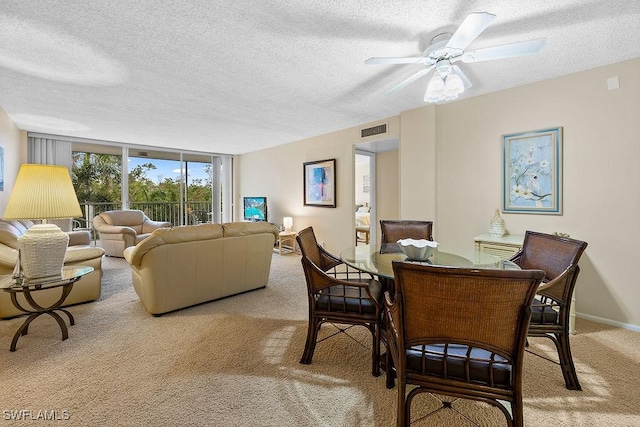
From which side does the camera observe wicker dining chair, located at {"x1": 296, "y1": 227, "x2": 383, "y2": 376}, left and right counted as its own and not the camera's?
right

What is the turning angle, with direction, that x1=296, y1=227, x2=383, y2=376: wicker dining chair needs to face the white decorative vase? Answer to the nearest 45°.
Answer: approximately 45° to its left

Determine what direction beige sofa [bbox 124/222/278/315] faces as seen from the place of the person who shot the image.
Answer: facing away from the viewer and to the left of the viewer

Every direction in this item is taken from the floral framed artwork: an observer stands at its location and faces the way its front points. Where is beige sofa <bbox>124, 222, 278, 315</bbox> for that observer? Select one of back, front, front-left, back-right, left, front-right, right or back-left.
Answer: front

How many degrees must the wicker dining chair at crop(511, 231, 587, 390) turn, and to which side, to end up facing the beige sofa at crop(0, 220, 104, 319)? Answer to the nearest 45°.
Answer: approximately 45° to its right

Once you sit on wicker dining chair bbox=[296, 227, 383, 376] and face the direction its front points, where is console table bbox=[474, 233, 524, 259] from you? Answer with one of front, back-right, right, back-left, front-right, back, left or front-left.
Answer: front-left

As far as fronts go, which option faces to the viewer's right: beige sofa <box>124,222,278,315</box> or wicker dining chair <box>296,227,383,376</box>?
the wicker dining chair

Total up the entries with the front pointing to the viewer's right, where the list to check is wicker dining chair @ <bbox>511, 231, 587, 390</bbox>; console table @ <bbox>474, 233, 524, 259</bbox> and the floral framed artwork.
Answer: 0

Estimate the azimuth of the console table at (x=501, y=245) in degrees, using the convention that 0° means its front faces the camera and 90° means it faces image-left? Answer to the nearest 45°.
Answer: approximately 45°

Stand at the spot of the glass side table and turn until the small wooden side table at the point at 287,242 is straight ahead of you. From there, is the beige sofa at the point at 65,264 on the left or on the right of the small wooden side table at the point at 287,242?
left

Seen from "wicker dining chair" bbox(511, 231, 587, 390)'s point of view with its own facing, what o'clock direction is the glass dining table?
The glass dining table is roughly at 1 o'clock from the wicker dining chair.

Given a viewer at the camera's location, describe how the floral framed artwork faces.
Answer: facing the viewer and to the left of the viewer

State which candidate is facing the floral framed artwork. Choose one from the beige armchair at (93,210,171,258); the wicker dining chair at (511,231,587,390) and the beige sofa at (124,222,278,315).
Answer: the beige armchair

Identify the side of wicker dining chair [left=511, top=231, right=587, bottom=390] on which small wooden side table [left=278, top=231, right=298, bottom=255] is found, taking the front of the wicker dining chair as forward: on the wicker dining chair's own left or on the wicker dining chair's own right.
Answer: on the wicker dining chair's own right

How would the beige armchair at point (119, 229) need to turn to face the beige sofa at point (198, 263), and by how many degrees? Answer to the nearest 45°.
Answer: approximately 45° to its right
